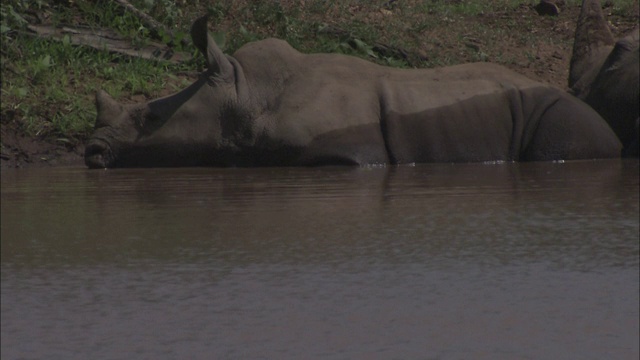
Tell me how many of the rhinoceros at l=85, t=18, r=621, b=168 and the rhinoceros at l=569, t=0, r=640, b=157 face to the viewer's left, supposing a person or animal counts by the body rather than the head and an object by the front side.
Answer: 2

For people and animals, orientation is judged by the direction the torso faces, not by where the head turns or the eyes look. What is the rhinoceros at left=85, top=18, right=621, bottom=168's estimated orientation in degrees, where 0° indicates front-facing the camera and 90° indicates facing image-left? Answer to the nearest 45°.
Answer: approximately 90°

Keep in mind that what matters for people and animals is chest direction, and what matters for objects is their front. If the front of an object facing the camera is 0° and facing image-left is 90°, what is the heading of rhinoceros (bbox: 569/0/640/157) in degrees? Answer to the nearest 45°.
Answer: approximately 90°

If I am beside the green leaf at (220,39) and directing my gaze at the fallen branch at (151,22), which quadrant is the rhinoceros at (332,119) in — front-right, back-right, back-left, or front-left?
back-left
